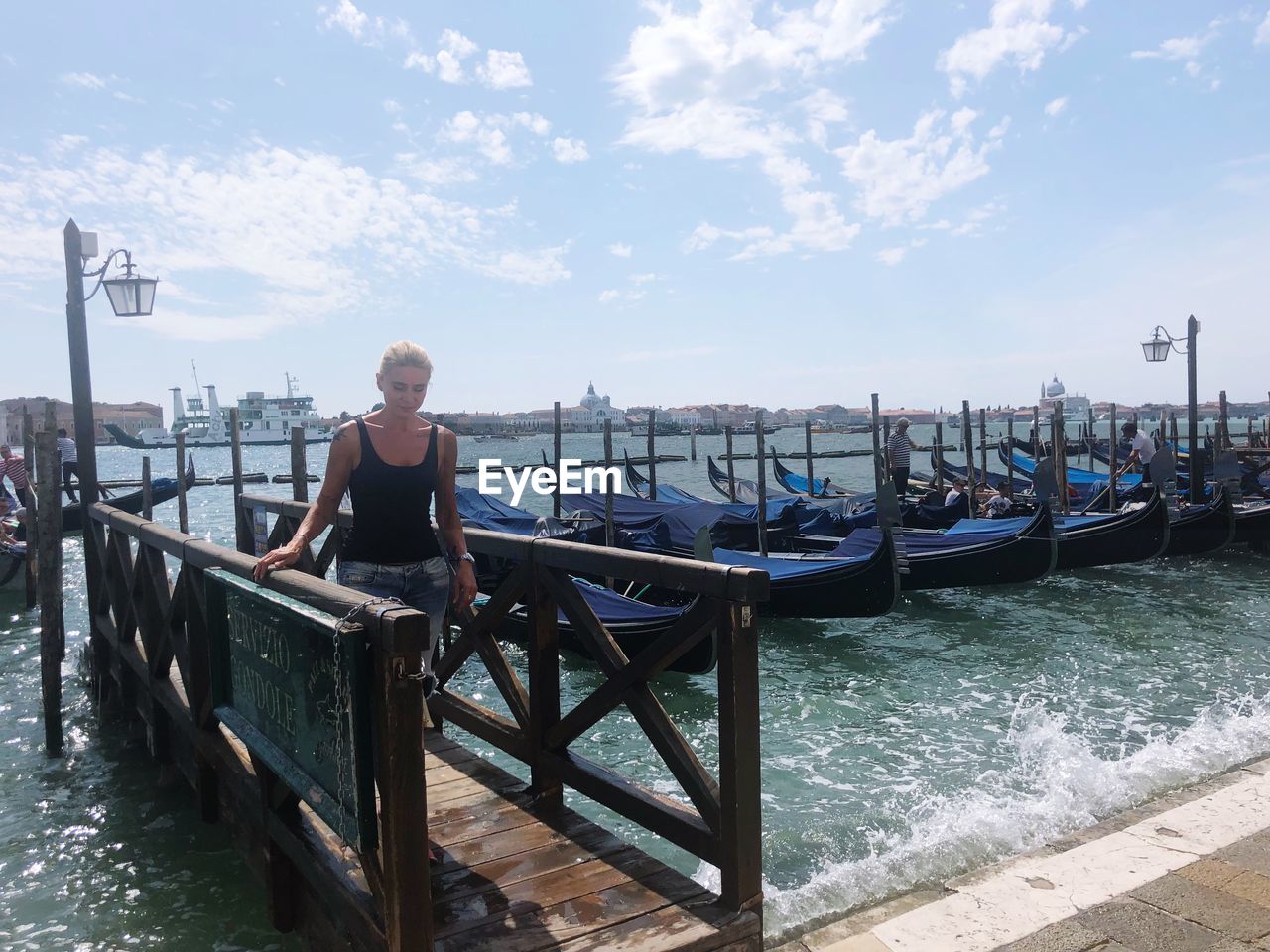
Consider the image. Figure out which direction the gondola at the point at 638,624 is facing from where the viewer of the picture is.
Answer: facing the viewer and to the right of the viewer

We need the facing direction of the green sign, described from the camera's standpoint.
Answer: facing the viewer and to the left of the viewer

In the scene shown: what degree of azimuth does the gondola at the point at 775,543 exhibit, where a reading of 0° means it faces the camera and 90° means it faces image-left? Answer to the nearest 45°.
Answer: approximately 315°

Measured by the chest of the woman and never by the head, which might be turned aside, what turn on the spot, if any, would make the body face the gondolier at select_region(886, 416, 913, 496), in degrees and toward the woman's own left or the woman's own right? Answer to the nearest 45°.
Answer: approximately 135° to the woman's own left

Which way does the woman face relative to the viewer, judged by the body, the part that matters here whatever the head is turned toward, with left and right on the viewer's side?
facing the viewer

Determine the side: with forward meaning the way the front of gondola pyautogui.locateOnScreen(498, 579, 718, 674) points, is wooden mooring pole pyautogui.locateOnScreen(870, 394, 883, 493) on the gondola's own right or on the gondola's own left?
on the gondola's own left

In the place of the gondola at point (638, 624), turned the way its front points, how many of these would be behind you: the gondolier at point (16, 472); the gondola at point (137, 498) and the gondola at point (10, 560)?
3

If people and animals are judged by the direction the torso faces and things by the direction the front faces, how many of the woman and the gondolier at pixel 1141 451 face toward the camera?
1

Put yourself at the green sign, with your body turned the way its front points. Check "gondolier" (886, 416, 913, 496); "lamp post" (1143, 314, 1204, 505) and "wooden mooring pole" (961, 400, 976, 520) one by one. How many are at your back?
3
